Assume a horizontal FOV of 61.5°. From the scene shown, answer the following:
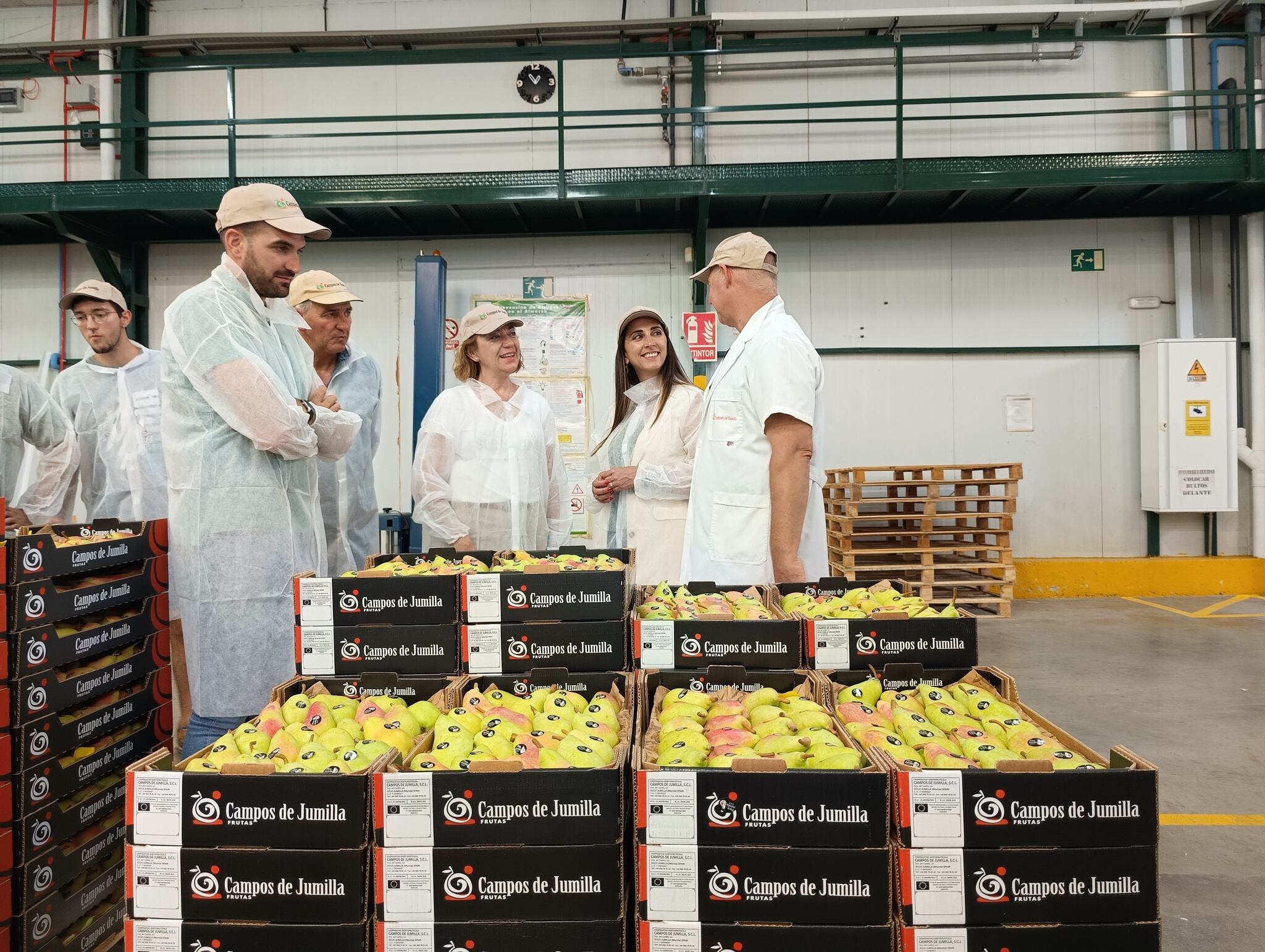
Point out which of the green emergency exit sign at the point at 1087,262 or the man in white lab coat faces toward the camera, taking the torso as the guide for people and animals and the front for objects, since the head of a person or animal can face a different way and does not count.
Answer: the green emergency exit sign

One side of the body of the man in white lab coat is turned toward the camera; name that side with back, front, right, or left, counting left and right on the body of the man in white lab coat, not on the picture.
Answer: left

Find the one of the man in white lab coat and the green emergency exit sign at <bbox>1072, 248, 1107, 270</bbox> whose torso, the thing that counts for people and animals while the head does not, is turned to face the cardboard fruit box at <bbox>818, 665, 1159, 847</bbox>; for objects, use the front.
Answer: the green emergency exit sign

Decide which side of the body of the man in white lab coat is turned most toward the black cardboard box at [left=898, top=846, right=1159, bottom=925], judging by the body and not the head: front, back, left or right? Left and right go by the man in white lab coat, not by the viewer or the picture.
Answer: left

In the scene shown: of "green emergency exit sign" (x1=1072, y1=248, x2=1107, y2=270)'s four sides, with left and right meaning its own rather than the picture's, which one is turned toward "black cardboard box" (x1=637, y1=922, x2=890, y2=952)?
front

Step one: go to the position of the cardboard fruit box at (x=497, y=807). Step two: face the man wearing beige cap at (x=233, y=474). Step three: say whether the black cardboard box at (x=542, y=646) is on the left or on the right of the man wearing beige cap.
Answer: right

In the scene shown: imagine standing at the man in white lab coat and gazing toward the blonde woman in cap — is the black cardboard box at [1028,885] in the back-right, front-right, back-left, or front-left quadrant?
back-left

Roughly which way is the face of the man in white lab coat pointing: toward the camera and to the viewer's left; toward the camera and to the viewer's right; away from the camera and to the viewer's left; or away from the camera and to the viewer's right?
away from the camera and to the viewer's left

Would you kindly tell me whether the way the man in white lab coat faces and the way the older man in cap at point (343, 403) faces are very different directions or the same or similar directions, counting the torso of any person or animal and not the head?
very different directions

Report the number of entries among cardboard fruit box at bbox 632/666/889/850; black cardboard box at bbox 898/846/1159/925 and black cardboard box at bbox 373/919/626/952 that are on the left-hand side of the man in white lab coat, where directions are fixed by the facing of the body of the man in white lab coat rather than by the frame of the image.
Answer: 3

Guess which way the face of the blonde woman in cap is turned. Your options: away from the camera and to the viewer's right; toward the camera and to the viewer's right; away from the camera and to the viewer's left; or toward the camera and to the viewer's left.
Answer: toward the camera and to the viewer's right

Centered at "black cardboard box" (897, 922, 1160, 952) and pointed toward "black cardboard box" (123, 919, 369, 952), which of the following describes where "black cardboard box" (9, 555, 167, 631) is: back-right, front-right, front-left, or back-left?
front-right

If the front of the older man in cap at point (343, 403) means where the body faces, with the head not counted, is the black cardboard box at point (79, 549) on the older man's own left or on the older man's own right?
on the older man's own right

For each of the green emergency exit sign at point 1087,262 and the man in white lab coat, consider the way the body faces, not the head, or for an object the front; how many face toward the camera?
1

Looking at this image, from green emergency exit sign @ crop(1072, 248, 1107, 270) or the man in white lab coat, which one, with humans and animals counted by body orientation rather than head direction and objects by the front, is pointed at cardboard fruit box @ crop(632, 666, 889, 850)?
the green emergency exit sign

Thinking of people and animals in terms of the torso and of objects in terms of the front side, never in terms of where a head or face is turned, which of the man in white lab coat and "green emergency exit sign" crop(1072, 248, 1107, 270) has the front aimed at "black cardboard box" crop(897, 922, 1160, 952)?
the green emergency exit sign

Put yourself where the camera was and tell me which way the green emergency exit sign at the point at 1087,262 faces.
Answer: facing the viewer

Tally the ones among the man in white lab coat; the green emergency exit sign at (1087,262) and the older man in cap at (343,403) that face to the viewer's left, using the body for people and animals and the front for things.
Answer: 1

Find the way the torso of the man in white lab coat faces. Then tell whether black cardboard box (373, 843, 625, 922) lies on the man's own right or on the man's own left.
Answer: on the man's own left

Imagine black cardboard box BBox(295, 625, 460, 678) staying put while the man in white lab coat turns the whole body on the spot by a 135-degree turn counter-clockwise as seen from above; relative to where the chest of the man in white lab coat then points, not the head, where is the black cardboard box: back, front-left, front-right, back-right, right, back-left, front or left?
right
